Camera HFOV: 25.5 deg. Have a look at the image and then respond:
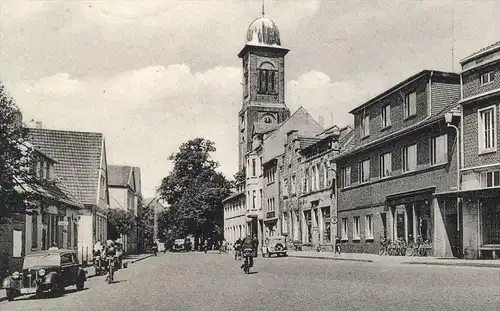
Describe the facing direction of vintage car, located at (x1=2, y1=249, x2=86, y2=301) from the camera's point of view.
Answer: facing the viewer and to the left of the viewer

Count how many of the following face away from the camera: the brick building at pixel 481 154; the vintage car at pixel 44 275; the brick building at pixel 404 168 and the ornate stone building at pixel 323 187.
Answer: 0

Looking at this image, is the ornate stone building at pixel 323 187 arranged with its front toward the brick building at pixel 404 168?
no

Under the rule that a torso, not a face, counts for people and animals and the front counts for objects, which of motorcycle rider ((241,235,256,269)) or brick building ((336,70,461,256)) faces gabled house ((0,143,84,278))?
the brick building

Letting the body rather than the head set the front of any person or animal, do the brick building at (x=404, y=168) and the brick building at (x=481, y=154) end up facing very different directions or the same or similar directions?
same or similar directions

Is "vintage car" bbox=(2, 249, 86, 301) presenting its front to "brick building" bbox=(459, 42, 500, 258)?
no

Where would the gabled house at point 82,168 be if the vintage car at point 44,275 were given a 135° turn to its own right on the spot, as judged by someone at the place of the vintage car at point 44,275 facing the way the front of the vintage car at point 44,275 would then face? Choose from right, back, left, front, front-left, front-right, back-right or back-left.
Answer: front

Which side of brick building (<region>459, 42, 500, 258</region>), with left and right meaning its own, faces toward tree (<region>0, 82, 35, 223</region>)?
front

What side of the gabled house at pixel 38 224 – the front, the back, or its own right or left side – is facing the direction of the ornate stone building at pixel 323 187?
left

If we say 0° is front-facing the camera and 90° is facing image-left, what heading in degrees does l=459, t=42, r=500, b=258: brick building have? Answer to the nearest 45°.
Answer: approximately 45°

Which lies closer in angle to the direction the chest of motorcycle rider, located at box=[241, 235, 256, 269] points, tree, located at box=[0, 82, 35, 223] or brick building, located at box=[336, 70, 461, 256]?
the brick building

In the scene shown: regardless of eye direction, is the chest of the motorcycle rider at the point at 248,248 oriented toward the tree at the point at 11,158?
no

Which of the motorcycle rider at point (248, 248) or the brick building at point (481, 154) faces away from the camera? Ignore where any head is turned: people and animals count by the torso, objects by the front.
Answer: the motorcycle rider

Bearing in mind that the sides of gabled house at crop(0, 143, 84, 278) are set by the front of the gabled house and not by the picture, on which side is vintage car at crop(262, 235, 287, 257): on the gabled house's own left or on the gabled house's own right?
on the gabled house's own left

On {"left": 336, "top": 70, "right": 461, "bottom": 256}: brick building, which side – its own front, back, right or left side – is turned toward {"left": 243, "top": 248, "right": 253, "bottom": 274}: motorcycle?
front
